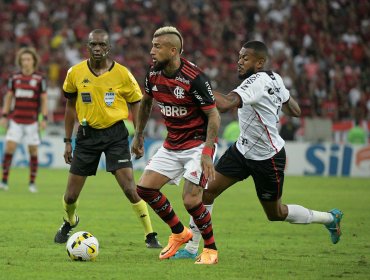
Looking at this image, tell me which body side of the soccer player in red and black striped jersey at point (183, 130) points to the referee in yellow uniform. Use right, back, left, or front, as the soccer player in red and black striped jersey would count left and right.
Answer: right

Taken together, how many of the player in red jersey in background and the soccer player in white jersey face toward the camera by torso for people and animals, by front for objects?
1

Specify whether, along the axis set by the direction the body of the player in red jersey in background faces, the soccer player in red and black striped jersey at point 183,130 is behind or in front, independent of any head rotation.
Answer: in front

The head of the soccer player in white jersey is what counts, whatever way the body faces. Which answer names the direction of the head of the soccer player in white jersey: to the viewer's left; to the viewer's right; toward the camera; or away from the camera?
to the viewer's left

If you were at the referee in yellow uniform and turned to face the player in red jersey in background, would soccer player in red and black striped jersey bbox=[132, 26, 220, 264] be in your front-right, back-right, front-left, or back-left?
back-right

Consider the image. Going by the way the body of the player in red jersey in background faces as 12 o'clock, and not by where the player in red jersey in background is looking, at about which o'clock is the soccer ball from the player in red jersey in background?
The soccer ball is roughly at 12 o'clock from the player in red jersey in background.

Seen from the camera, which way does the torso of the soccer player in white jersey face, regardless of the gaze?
to the viewer's left

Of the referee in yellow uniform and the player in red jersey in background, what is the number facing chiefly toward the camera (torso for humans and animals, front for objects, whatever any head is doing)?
2
